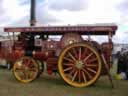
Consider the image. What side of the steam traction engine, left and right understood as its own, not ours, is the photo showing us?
left
